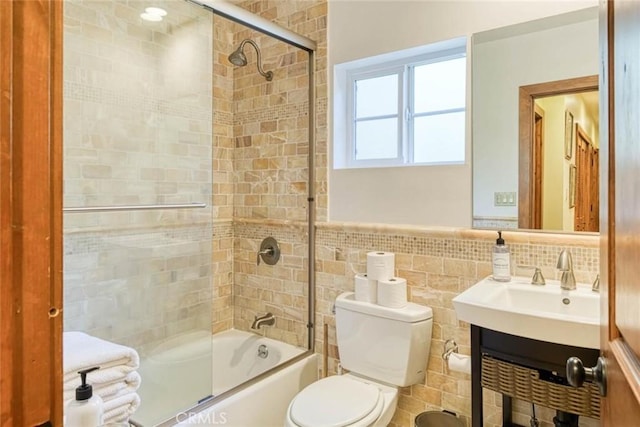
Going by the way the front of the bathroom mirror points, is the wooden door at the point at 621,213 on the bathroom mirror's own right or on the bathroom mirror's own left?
on the bathroom mirror's own left

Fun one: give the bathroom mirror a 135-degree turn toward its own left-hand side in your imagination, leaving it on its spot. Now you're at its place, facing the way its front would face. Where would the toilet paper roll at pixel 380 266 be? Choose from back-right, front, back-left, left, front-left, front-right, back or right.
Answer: back

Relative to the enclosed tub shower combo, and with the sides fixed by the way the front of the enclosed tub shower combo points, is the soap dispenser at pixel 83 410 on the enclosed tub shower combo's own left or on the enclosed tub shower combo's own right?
on the enclosed tub shower combo's own right

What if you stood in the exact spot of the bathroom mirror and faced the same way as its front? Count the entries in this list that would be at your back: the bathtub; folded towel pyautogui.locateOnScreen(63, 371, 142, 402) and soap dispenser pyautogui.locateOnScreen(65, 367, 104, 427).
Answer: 0

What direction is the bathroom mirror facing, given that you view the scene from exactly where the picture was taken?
facing the viewer and to the left of the viewer

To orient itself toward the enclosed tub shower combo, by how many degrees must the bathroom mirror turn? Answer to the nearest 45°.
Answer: approximately 45° to its right

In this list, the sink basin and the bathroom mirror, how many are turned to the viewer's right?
0
